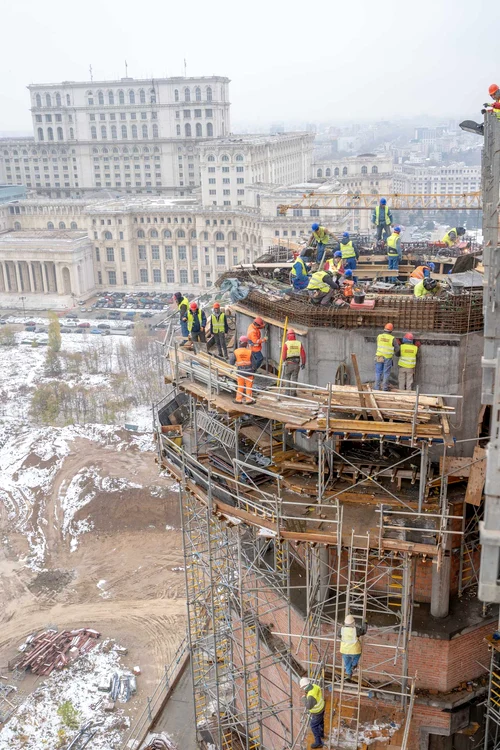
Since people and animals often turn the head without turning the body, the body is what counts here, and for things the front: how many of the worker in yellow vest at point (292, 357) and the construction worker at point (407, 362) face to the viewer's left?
0

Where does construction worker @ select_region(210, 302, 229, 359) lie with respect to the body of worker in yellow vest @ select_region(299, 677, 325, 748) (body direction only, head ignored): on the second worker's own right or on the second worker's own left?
on the second worker's own right

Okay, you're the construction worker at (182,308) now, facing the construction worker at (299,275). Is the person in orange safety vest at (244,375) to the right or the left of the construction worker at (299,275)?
right

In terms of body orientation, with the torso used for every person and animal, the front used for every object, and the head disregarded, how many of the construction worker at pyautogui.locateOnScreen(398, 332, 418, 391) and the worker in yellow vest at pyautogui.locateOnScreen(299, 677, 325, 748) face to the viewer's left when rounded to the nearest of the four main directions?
1
